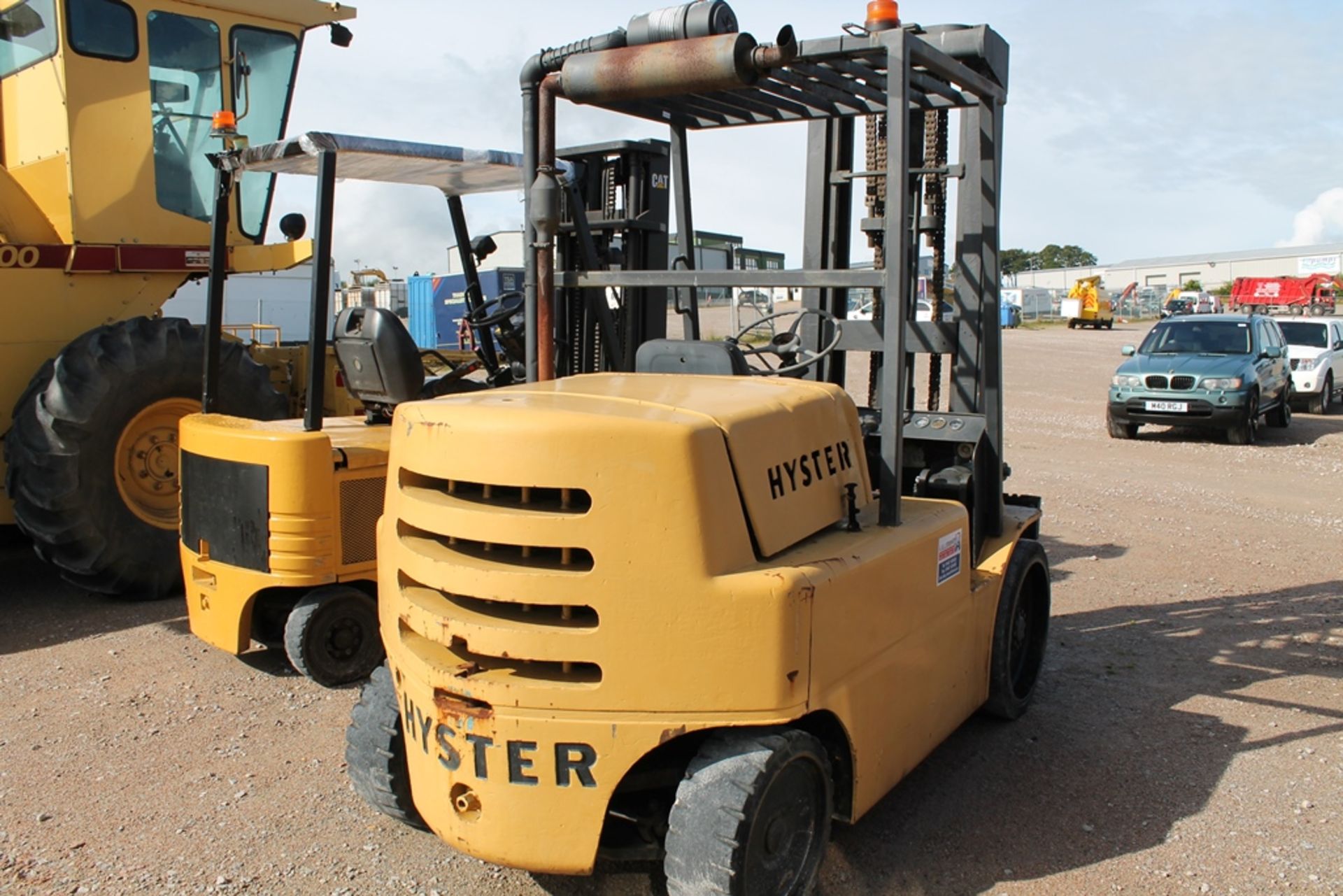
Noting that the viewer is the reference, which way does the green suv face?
facing the viewer and to the left of the viewer

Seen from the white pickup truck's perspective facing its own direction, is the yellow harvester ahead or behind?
ahead

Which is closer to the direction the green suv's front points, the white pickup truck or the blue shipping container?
the blue shipping container

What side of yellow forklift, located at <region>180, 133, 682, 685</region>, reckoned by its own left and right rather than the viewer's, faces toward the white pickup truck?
front

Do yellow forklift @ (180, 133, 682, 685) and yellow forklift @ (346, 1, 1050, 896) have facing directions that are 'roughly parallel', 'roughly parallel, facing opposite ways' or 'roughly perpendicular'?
roughly parallel

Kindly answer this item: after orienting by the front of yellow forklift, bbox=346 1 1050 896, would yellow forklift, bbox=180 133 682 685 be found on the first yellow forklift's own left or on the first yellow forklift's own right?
on the first yellow forklift's own left

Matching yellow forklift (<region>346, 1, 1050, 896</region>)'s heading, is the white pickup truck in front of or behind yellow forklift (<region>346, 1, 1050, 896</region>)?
in front

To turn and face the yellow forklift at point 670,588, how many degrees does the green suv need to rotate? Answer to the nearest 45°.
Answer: approximately 45° to its left

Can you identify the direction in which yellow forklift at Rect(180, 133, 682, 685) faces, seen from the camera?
facing away from the viewer and to the right of the viewer

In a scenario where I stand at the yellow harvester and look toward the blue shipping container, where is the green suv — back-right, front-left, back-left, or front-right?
front-right

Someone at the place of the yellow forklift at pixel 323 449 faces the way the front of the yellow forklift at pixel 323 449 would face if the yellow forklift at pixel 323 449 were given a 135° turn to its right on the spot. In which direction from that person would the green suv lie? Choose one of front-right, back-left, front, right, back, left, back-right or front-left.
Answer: back-left

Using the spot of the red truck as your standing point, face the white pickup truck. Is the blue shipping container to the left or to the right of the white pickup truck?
right

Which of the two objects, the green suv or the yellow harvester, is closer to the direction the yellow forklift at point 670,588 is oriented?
the green suv
